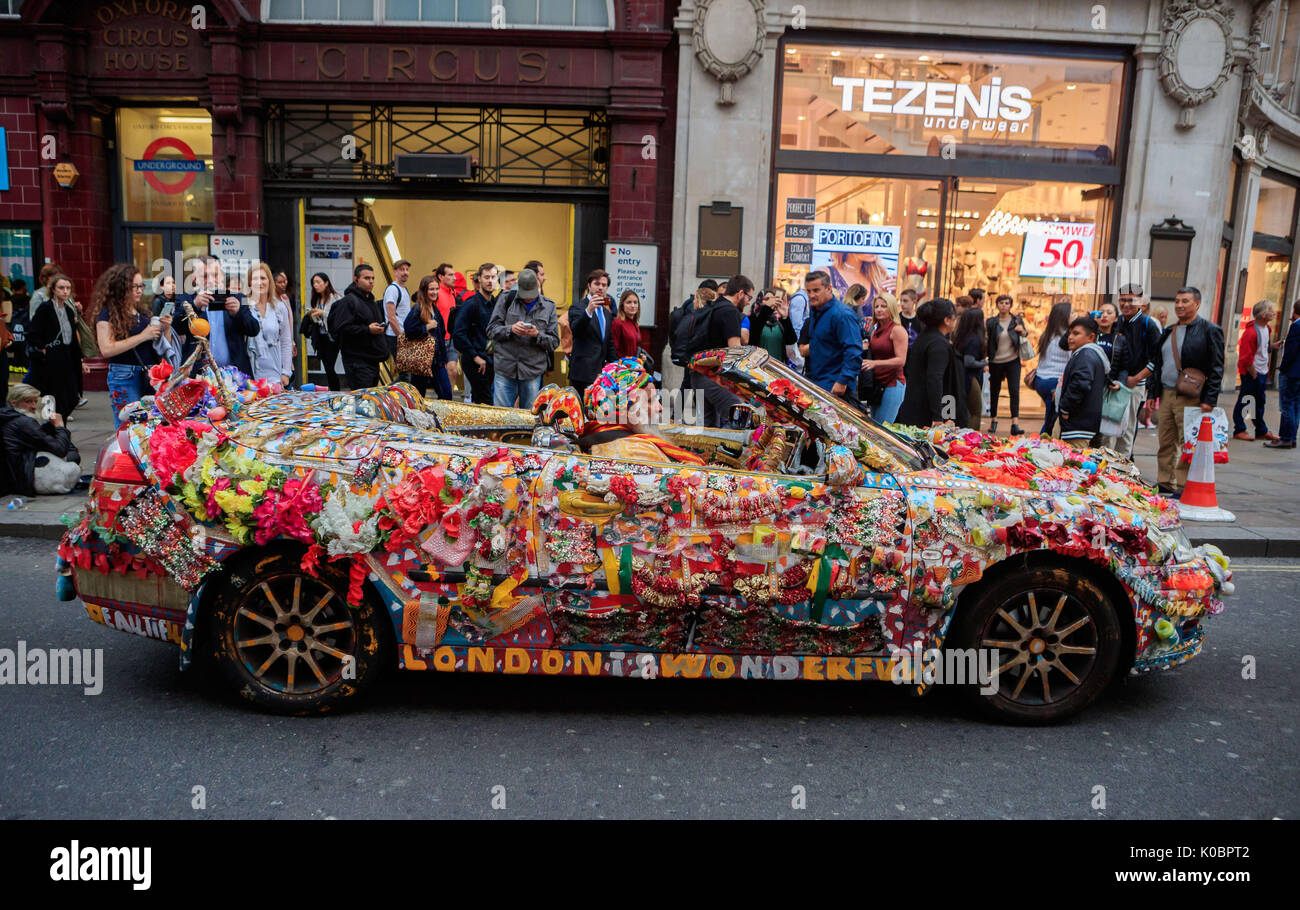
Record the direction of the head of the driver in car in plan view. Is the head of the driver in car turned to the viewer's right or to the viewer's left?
to the viewer's right

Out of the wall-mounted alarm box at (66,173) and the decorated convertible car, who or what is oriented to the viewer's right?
the decorated convertible car

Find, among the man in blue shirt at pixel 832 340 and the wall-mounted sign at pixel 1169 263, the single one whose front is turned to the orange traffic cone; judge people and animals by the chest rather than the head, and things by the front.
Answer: the wall-mounted sign

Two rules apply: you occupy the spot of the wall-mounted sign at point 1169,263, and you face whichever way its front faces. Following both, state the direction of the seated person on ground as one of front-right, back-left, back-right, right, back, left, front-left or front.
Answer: front-right

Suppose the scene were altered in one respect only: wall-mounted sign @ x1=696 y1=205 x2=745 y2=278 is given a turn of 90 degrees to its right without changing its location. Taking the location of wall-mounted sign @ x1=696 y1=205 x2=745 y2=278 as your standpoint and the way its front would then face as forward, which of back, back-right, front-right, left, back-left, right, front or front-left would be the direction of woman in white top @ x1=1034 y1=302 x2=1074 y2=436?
back-left

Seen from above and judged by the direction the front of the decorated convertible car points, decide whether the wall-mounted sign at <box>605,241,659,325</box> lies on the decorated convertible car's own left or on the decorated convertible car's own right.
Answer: on the decorated convertible car's own left

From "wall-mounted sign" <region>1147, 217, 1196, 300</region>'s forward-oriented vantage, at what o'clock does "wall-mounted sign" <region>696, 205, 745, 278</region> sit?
"wall-mounted sign" <region>696, 205, 745, 278</region> is roughly at 2 o'clock from "wall-mounted sign" <region>1147, 217, 1196, 300</region>.

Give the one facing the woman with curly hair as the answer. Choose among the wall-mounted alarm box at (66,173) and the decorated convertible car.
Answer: the wall-mounted alarm box

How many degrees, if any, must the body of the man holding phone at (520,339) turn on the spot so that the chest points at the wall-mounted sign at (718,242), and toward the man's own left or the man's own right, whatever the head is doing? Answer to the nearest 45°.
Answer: approximately 135° to the man's own left

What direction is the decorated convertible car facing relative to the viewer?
to the viewer's right
